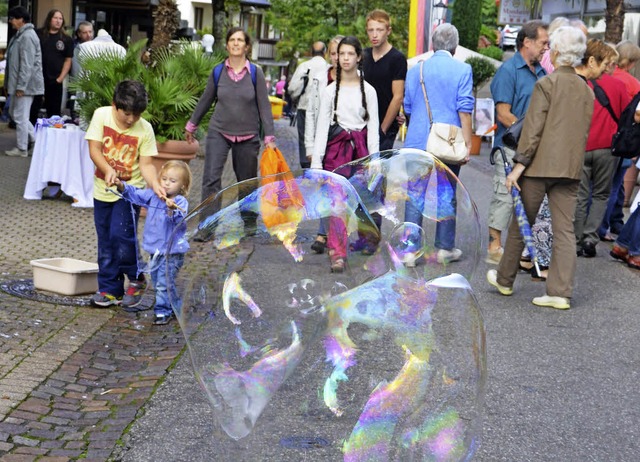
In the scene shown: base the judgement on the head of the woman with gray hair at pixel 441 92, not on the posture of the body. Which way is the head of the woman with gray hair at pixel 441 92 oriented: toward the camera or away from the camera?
away from the camera

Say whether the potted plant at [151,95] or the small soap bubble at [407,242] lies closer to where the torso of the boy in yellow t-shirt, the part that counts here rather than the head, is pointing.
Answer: the small soap bubble

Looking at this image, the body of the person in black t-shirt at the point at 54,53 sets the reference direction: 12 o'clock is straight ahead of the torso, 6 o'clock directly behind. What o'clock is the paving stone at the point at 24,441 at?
The paving stone is roughly at 12 o'clock from the person in black t-shirt.

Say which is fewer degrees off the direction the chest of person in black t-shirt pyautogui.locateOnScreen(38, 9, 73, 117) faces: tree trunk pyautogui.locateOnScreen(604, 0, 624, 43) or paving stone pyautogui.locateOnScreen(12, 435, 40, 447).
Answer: the paving stone

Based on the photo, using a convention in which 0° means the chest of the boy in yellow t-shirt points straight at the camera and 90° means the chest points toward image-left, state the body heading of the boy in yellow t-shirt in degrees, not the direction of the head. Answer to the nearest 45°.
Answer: approximately 0°

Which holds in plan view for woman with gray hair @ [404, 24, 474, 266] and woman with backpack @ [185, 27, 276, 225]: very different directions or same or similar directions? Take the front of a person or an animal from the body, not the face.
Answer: very different directions

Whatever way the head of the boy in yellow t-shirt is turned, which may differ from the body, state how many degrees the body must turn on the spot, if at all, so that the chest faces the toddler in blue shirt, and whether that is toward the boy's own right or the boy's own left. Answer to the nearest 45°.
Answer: approximately 45° to the boy's own left

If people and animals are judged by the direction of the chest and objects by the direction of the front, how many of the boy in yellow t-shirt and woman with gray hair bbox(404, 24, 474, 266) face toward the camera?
1

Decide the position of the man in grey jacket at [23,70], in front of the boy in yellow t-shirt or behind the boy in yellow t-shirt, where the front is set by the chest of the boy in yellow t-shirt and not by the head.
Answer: behind

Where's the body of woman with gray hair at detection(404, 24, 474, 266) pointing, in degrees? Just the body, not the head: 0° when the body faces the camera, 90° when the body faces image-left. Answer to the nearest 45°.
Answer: approximately 180°

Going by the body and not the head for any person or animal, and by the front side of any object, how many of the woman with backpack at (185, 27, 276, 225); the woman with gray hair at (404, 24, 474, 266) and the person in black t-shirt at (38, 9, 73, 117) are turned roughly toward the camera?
2
